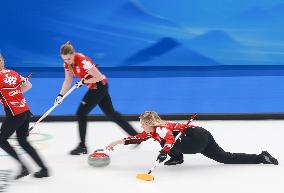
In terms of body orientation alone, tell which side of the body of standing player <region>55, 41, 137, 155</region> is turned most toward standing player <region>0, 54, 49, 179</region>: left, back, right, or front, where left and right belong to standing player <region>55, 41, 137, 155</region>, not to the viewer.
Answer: front

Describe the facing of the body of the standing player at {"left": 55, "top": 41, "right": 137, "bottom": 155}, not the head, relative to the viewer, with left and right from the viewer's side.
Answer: facing the viewer and to the left of the viewer
